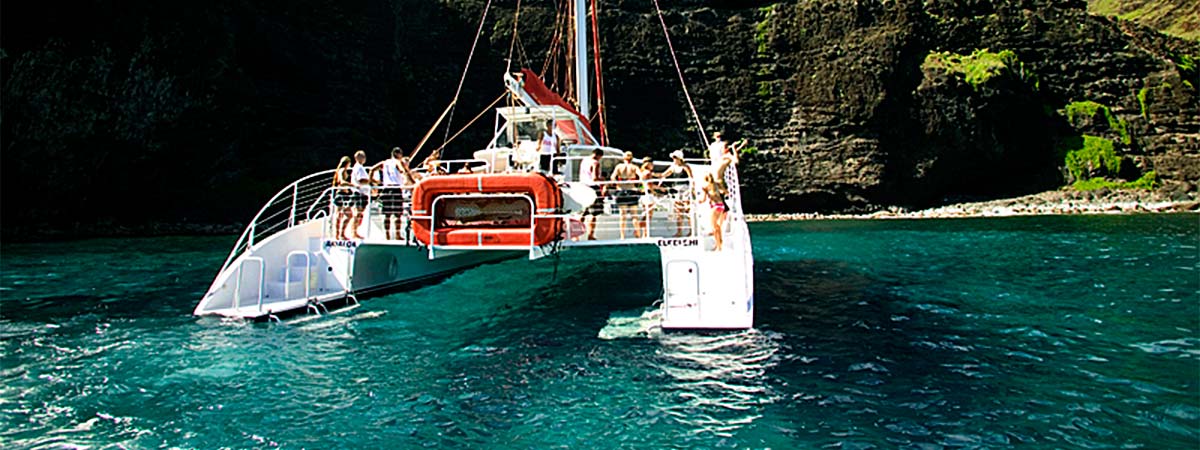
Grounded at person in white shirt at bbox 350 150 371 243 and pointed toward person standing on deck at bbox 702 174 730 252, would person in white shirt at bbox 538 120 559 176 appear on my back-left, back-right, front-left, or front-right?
front-left

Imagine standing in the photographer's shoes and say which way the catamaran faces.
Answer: facing away from the viewer and to the right of the viewer

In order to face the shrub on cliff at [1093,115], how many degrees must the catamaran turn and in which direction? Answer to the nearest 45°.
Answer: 0° — it already faces it
